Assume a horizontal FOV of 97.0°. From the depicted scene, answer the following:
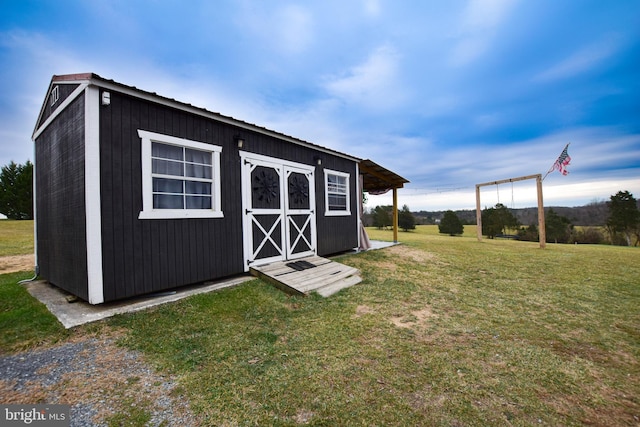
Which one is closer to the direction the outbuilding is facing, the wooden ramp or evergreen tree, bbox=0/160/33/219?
the wooden ramp

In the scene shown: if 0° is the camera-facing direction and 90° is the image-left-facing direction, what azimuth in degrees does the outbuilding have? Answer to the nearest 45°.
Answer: approximately 315°

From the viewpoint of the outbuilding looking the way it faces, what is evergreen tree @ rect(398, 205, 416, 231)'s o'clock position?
The evergreen tree is roughly at 9 o'clock from the outbuilding.

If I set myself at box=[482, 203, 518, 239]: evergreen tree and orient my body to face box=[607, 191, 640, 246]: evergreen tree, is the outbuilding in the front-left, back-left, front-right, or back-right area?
back-right

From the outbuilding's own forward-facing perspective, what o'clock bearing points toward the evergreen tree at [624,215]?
The evergreen tree is roughly at 10 o'clock from the outbuilding.

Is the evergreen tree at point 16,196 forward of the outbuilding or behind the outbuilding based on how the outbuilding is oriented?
behind

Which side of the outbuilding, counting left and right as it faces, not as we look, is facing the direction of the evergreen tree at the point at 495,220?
left

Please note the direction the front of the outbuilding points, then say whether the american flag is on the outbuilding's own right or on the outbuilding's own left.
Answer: on the outbuilding's own left
